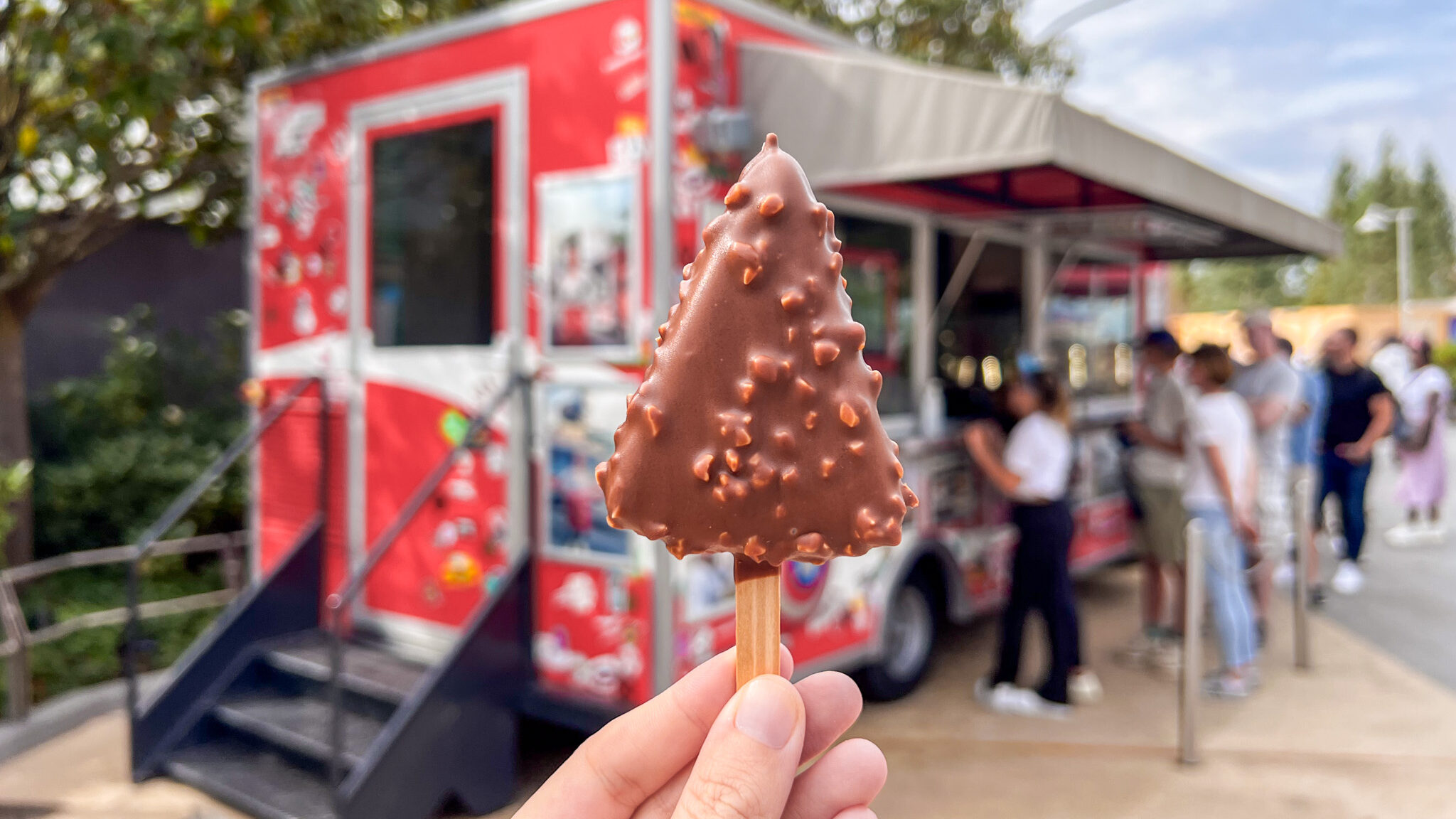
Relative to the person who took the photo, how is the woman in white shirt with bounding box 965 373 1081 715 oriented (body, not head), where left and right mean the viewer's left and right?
facing to the left of the viewer

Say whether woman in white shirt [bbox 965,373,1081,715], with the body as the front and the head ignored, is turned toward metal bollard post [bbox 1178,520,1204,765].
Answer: no

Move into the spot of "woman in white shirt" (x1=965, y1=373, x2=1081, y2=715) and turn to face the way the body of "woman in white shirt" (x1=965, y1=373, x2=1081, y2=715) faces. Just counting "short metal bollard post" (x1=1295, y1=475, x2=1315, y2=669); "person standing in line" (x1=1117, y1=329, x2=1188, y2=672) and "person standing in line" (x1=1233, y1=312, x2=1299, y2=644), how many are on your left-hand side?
0

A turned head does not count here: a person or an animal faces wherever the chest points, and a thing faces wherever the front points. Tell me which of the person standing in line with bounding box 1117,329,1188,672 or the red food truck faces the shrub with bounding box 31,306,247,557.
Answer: the person standing in line

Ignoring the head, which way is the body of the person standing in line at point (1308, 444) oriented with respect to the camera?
to the viewer's left

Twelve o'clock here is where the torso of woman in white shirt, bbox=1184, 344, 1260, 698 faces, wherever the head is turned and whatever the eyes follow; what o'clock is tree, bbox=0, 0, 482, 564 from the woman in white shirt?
The tree is roughly at 12 o'clock from the woman in white shirt.

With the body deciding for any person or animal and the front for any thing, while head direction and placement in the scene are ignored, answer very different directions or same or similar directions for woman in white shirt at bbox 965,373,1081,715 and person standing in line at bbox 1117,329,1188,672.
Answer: same or similar directions

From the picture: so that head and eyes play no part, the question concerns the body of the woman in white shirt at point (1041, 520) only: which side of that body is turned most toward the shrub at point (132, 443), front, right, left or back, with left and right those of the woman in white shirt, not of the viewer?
front

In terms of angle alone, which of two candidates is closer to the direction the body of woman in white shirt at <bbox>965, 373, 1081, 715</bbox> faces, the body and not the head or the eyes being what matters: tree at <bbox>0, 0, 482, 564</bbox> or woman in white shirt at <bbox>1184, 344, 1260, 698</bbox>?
the tree

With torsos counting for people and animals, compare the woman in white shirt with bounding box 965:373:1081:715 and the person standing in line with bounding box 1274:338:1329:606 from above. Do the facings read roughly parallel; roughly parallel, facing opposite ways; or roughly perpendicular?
roughly parallel

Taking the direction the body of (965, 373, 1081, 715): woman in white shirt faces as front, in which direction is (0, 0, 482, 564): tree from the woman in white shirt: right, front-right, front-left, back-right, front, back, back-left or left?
front

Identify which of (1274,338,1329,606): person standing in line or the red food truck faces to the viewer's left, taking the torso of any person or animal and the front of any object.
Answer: the person standing in line
